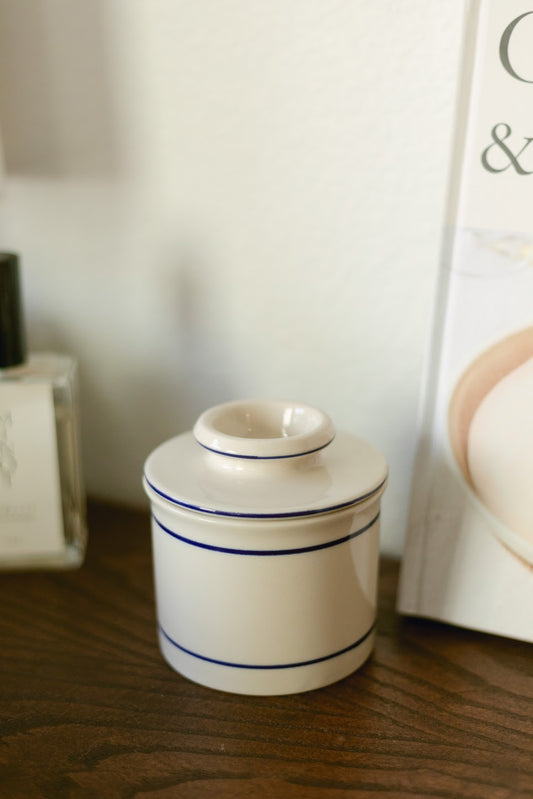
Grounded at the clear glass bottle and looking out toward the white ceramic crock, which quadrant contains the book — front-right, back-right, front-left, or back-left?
front-left

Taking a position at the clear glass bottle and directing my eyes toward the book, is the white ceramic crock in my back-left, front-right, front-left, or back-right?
front-right

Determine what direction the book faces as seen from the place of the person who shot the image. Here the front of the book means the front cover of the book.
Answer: facing the viewer
